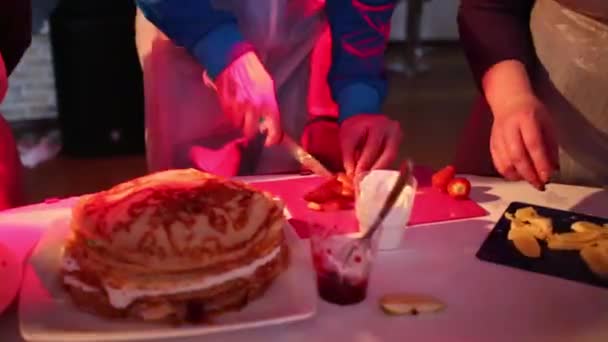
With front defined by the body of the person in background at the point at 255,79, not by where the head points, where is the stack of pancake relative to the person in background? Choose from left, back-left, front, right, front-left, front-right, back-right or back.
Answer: front

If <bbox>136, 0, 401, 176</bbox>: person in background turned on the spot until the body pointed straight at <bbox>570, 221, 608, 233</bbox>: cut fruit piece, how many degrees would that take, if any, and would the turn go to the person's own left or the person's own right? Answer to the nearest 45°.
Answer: approximately 45° to the person's own left

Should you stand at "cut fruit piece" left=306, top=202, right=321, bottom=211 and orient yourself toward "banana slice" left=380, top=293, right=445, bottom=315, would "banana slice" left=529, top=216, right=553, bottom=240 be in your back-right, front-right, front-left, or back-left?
front-left

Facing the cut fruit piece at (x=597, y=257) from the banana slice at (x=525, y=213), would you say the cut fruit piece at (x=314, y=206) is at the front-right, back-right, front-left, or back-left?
back-right

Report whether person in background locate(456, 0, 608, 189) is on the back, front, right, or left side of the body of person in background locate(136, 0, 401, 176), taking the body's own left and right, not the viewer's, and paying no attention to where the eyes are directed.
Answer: left

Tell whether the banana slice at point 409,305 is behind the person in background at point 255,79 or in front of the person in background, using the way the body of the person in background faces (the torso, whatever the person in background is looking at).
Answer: in front

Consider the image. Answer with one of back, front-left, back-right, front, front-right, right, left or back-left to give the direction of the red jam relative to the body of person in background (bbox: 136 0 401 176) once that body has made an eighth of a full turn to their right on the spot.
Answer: front-left

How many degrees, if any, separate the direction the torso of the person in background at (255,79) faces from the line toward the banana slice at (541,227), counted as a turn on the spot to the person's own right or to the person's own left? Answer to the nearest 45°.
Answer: approximately 45° to the person's own left

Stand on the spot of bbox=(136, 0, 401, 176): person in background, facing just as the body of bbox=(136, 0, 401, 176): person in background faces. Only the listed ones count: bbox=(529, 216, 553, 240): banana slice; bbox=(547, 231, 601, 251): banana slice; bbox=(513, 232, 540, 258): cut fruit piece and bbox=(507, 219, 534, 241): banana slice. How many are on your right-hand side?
0

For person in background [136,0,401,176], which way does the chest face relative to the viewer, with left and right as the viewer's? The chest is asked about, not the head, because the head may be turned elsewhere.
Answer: facing the viewer

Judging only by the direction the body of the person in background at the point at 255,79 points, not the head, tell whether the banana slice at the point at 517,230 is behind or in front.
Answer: in front

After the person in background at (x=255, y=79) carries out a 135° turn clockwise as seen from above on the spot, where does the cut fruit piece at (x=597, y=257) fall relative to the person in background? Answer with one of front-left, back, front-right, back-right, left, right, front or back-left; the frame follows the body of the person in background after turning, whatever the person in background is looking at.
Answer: back
